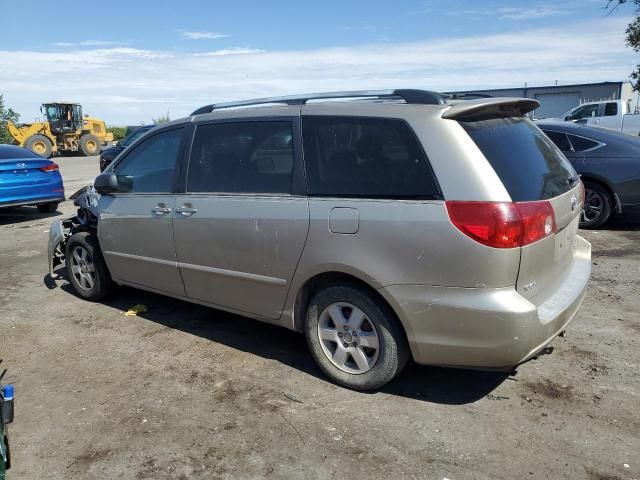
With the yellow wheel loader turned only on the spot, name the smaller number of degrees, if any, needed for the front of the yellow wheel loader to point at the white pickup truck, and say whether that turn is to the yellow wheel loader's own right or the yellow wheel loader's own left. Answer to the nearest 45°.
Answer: approximately 135° to the yellow wheel loader's own left

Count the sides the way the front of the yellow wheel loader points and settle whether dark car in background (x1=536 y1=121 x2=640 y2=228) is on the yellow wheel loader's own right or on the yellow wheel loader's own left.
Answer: on the yellow wheel loader's own left

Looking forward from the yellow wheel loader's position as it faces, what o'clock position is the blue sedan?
The blue sedan is roughly at 9 o'clock from the yellow wheel loader.

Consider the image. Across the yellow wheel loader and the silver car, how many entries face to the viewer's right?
0

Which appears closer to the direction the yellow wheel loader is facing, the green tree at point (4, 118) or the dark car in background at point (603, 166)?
the green tree

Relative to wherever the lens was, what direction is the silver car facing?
facing away from the viewer and to the left of the viewer

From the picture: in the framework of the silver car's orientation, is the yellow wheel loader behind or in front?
in front

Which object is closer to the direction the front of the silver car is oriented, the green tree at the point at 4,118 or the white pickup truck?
the green tree

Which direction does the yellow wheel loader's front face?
to the viewer's left

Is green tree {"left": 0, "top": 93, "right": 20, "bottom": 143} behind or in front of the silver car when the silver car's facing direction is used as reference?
in front

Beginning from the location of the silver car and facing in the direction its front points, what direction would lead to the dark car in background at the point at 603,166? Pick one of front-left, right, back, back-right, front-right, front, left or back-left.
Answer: right

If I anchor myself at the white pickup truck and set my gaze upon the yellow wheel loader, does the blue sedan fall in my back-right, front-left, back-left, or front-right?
front-left
